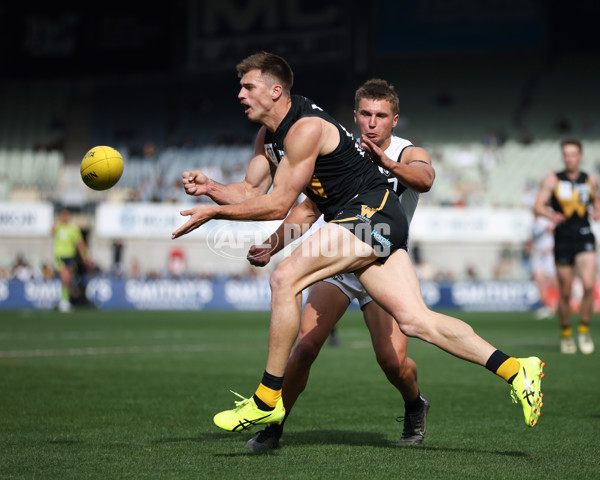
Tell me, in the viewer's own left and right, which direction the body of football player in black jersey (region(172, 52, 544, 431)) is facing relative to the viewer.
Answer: facing to the left of the viewer

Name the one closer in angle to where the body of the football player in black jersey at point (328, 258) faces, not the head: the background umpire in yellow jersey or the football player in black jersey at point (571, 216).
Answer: the background umpire in yellow jersey

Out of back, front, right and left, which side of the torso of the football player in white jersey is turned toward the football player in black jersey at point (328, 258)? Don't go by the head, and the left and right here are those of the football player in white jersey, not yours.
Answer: front

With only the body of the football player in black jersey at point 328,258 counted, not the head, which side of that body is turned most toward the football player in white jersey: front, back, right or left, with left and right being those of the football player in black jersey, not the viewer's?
right

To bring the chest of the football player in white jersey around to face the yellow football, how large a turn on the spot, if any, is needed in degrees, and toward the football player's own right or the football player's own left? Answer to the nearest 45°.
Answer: approximately 45° to the football player's own right

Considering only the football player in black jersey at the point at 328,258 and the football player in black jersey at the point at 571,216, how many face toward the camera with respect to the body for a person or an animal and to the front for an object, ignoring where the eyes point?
1

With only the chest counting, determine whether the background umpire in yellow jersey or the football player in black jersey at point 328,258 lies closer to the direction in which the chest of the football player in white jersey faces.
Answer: the football player in black jersey

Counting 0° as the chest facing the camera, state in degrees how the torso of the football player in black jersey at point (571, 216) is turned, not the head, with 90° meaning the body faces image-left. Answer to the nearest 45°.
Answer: approximately 0°

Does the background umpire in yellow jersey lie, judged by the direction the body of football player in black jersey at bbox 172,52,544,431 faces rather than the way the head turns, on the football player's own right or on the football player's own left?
on the football player's own right

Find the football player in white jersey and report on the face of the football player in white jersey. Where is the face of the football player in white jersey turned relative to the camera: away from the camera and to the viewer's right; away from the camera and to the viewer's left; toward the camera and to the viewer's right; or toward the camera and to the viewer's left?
toward the camera and to the viewer's left

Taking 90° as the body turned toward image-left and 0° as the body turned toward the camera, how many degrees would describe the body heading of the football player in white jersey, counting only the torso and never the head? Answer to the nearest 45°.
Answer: approximately 45°
